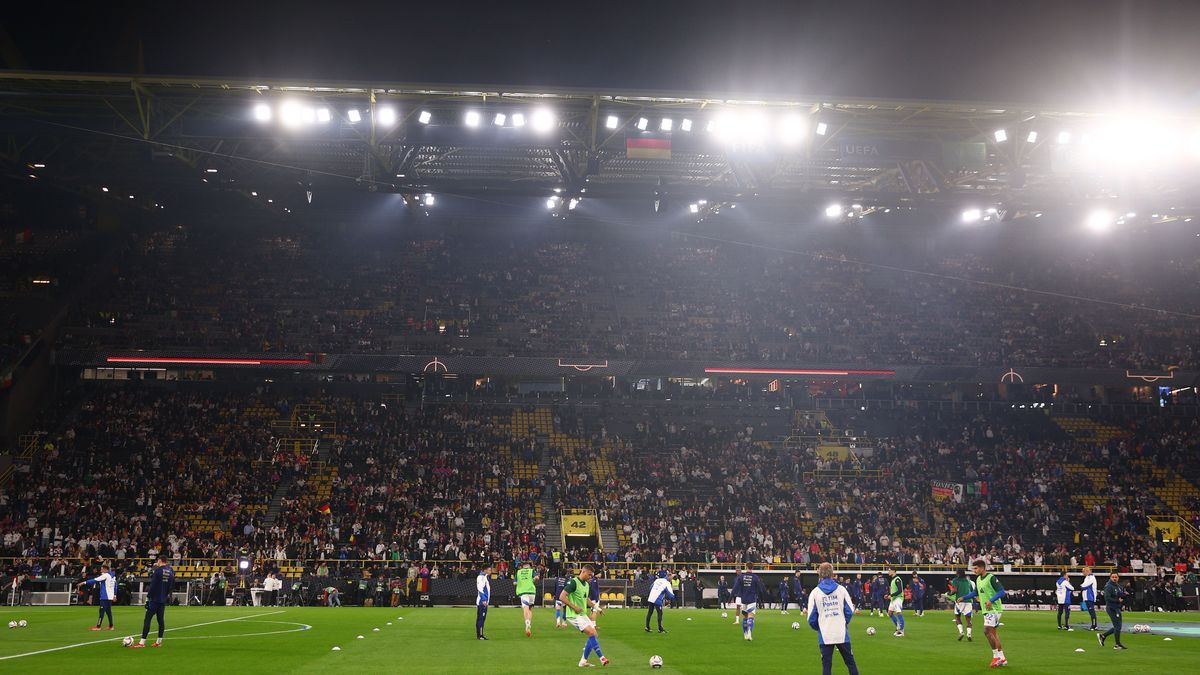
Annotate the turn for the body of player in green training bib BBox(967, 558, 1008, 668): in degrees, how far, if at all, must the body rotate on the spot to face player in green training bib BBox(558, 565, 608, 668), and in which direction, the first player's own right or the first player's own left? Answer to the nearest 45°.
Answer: approximately 45° to the first player's own right

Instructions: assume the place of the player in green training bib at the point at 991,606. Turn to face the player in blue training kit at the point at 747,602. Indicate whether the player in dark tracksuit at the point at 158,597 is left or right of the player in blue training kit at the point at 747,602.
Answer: left

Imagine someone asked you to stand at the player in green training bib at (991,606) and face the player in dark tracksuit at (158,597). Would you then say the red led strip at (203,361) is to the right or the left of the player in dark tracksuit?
right

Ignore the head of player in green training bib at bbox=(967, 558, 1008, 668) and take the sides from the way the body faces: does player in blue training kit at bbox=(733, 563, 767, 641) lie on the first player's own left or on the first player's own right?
on the first player's own right
